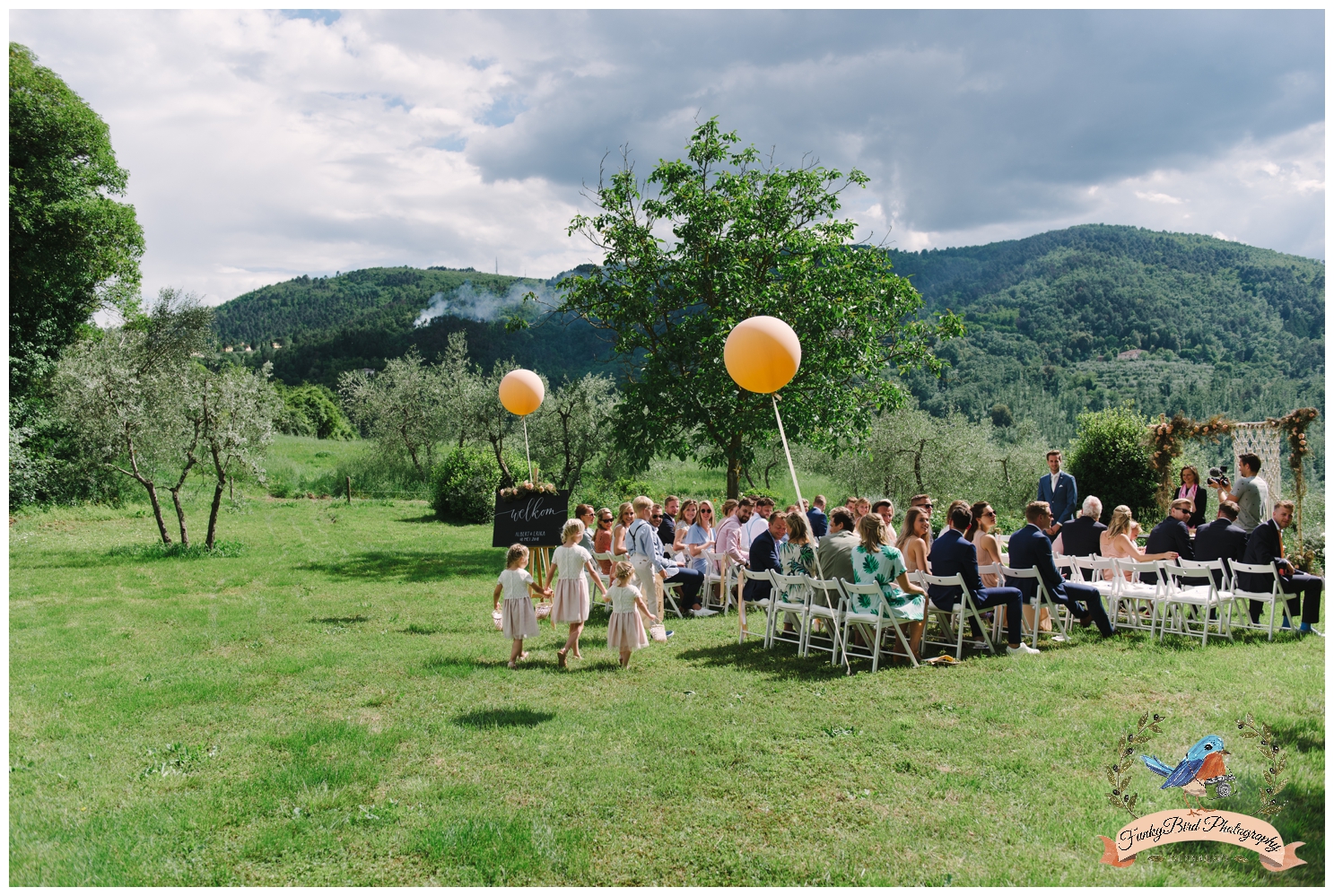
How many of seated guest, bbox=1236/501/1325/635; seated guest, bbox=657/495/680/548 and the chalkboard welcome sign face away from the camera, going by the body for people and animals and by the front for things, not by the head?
0

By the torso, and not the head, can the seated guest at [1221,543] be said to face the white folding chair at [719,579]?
no

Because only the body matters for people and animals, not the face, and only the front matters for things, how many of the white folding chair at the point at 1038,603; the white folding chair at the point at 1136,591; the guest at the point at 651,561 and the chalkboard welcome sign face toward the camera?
1

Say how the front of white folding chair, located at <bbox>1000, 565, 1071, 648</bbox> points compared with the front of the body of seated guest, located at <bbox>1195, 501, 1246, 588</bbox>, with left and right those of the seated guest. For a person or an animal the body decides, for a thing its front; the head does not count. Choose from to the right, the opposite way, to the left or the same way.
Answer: the same way

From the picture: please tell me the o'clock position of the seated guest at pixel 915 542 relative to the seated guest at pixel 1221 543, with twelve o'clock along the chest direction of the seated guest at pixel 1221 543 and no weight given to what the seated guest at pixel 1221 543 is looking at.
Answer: the seated guest at pixel 915 542 is roughly at 6 o'clock from the seated guest at pixel 1221 543.

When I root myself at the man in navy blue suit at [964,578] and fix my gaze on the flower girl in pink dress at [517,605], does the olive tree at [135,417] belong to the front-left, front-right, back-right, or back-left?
front-right

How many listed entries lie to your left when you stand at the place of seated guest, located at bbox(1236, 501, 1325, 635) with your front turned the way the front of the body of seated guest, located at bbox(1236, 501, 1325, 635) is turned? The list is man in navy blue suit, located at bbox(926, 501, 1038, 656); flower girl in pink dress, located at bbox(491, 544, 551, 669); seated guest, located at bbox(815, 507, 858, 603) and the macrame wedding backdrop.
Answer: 1

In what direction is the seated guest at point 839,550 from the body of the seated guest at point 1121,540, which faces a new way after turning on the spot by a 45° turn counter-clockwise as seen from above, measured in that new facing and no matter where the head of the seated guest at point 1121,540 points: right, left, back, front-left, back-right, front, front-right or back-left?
back-left

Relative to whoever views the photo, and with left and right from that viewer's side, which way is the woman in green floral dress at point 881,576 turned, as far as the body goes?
facing away from the viewer and to the right of the viewer

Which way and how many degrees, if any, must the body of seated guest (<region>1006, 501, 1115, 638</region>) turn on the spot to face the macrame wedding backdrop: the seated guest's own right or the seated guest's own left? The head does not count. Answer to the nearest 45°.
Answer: approximately 45° to the seated guest's own left

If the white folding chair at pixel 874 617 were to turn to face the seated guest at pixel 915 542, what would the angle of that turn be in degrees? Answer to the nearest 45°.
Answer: approximately 45° to its left

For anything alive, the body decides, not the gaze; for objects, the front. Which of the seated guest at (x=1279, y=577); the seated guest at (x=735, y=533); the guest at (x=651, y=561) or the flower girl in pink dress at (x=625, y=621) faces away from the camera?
the flower girl in pink dress

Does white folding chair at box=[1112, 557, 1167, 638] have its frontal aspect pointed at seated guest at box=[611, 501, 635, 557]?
no

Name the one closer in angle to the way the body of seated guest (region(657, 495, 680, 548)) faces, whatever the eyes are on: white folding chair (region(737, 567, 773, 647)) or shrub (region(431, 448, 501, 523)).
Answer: the white folding chair

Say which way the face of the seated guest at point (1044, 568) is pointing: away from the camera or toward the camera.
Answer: away from the camera

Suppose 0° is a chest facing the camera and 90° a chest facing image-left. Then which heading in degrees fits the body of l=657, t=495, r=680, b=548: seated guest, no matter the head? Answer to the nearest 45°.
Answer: approximately 315°

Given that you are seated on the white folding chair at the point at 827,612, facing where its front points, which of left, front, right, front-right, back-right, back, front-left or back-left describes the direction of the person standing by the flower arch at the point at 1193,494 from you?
front

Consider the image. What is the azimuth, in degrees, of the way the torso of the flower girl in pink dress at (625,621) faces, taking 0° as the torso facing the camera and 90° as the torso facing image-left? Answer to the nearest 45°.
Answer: approximately 180°

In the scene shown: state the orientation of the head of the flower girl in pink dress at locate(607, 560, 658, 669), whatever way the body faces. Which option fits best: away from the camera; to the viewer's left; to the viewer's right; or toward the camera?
away from the camera

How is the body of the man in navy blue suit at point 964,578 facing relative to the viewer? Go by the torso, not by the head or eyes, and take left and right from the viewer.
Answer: facing away from the viewer and to the right of the viewer

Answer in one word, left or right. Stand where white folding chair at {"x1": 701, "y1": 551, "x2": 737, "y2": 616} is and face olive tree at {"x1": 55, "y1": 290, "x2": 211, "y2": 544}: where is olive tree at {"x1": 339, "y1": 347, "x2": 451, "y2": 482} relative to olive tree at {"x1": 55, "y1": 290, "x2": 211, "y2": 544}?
right
